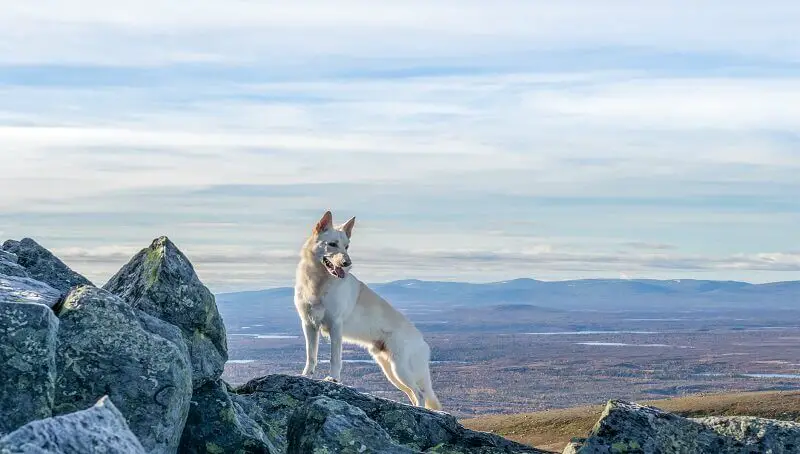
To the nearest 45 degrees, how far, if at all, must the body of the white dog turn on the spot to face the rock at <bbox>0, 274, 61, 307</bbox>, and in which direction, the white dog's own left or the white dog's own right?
approximately 45° to the white dog's own left

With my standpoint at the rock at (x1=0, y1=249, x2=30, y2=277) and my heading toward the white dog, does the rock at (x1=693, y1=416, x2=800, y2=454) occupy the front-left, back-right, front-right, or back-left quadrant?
front-right

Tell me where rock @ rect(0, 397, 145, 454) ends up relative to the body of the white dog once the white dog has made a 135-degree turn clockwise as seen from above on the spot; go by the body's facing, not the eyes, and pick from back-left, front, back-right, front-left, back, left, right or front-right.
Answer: back

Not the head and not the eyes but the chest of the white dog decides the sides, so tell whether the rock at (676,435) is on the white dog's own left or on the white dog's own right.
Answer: on the white dog's own left

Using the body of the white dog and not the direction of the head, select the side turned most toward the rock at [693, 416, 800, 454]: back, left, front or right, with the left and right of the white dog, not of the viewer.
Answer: left

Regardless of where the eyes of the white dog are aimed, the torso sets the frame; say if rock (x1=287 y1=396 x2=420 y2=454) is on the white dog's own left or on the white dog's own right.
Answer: on the white dog's own left

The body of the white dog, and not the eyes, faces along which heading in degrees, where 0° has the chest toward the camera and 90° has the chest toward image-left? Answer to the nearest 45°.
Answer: approximately 45°

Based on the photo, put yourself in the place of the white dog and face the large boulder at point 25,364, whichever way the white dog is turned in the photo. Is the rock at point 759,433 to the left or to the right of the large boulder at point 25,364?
left

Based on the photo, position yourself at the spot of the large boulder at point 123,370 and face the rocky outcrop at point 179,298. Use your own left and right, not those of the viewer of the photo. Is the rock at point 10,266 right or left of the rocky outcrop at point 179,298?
left

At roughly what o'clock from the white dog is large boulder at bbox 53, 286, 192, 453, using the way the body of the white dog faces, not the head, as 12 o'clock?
The large boulder is roughly at 11 o'clock from the white dog.

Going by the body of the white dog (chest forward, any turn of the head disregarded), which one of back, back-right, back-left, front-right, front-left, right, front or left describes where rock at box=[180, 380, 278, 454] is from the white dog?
front-left

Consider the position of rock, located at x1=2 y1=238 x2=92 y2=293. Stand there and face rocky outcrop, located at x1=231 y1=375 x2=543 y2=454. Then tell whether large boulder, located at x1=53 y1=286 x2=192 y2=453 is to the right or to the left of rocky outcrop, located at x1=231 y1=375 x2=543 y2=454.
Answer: right

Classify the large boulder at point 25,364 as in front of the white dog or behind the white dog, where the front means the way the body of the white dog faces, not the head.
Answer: in front

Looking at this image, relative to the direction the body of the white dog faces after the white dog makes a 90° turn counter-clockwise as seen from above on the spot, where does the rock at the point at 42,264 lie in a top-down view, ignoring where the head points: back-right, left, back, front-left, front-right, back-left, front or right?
right

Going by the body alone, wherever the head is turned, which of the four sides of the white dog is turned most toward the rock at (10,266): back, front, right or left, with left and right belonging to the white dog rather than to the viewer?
front
